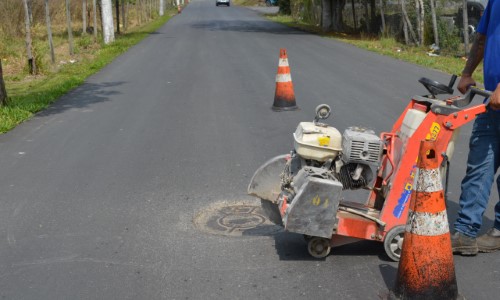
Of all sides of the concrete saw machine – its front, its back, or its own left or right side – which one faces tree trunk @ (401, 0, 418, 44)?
right

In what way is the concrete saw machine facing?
to the viewer's left

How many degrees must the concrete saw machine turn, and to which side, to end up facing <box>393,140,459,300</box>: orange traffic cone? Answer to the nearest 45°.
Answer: approximately 135° to its left

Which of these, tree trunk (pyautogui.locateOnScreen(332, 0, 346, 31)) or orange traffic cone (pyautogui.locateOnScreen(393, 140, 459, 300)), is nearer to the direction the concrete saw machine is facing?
the tree trunk

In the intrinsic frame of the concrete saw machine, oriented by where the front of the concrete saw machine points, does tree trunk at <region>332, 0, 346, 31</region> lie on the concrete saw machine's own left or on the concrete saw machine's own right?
on the concrete saw machine's own right

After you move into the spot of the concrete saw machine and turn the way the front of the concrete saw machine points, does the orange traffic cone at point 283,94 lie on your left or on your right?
on your right

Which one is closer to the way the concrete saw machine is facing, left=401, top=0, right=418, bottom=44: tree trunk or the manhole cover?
the manhole cover
